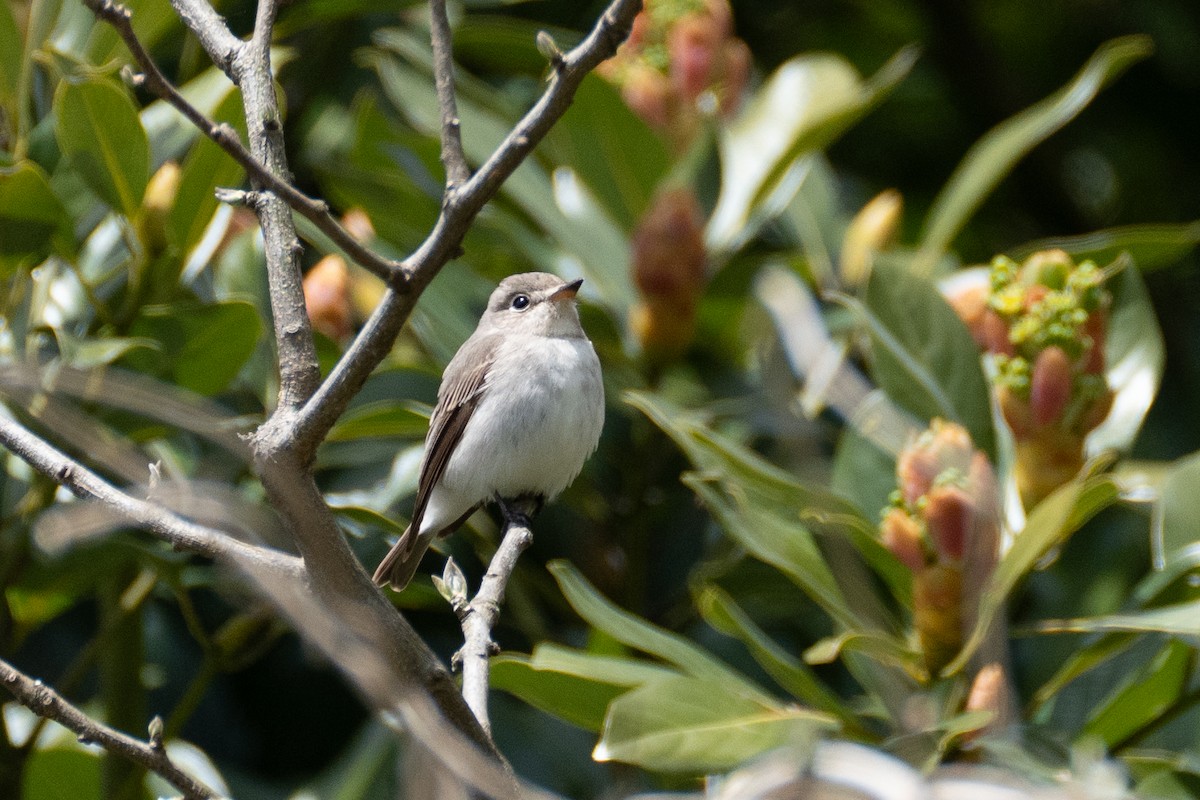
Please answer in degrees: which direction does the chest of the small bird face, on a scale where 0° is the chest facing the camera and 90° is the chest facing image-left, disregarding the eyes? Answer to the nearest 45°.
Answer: approximately 315°

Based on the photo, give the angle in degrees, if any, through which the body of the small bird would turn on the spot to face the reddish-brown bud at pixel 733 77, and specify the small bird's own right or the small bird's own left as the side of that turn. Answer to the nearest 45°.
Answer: approximately 90° to the small bird's own left

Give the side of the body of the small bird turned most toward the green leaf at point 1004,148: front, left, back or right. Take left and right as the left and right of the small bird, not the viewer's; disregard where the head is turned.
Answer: left

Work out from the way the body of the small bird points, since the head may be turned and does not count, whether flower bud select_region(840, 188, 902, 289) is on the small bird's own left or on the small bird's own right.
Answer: on the small bird's own left
